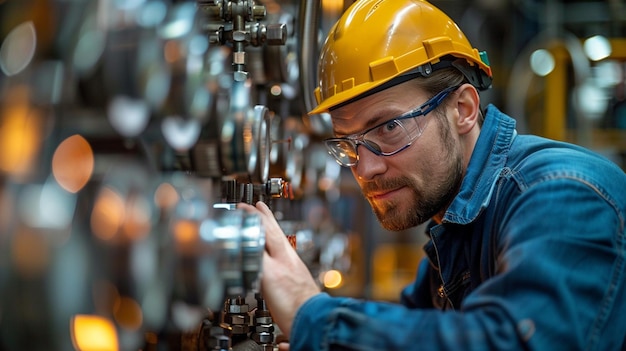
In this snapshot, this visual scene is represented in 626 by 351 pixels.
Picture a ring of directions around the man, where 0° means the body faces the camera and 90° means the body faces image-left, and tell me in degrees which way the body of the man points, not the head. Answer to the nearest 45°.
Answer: approximately 45°

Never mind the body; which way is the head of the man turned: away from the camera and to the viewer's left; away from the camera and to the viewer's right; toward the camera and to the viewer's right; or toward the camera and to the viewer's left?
toward the camera and to the viewer's left
